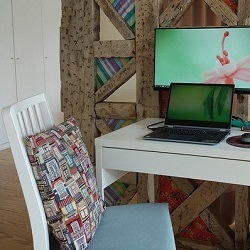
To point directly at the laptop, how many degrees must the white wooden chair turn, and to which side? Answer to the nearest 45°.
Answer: approximately 45° to its left

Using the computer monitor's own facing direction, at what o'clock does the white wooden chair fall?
The white wooden chair is roughly at 1 o'clock from the computer monitor.

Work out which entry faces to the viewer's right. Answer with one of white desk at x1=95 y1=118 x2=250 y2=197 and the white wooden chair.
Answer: the white wooden chair

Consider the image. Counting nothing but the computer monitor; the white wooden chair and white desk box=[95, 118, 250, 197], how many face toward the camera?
2

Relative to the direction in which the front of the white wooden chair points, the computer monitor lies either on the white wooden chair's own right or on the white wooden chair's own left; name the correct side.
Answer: on the white wooden chair's own left

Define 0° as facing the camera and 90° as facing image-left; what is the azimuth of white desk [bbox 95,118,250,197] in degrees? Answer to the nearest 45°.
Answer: approximately 0°

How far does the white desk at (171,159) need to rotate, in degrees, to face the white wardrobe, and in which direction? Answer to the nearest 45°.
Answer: approximately 135° to its right

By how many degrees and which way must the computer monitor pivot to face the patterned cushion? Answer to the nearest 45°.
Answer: approximately 45° to its right

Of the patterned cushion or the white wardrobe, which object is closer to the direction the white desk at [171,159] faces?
the patterned cushion

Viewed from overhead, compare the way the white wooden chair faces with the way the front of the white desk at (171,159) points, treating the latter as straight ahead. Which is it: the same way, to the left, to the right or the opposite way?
to the left

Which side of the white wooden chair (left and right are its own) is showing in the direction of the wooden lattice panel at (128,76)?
left

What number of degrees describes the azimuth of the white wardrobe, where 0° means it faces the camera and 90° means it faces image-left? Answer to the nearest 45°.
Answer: approximately 315°

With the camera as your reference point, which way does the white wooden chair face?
facing to the right of the viewer
